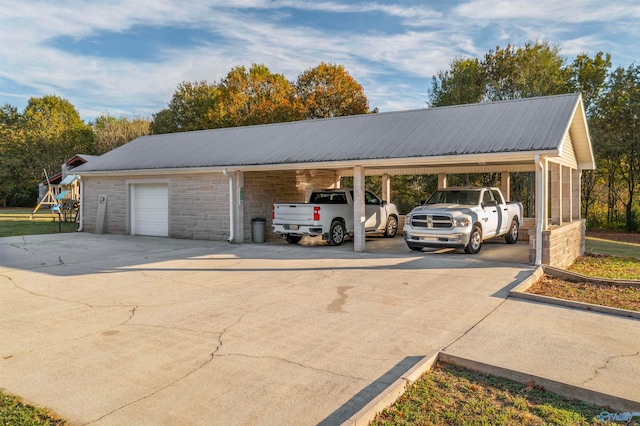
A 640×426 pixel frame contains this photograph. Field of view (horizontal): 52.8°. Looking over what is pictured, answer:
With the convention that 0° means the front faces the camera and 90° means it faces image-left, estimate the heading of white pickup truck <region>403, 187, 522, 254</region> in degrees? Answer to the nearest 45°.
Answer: approximately 45°

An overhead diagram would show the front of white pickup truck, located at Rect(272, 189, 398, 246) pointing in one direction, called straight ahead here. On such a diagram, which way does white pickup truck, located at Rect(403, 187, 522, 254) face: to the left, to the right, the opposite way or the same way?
the opposite way

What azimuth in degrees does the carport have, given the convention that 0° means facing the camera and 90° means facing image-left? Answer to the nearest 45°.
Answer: approximately 45°

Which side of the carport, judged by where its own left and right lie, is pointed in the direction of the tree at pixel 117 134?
right

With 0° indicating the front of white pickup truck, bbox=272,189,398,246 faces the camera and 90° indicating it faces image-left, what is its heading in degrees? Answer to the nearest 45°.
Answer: approximately 225°

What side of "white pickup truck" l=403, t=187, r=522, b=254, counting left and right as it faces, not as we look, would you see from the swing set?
right

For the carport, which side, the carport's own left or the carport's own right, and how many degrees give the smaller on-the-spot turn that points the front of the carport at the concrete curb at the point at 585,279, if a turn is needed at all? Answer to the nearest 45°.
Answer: approximately 90° to the carport's own left

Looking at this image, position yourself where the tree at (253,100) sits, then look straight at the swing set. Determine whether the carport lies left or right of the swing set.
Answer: left

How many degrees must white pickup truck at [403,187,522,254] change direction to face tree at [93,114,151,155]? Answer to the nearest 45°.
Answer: approximately 90° to its right

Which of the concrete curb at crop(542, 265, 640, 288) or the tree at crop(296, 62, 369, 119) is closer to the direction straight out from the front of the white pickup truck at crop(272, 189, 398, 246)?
the tree

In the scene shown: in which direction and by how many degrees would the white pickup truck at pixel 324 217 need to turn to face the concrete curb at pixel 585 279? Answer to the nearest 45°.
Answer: approximately 90° to its right
